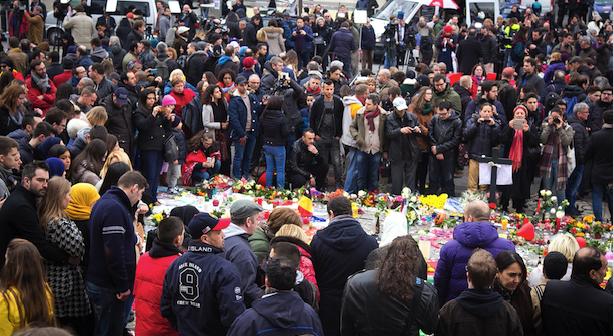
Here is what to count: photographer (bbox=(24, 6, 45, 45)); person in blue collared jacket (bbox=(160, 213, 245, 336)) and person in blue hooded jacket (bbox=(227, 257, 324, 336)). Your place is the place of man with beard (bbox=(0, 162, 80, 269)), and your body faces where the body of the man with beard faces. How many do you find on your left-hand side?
1

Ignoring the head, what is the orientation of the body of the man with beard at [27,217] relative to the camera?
to the viewer's right

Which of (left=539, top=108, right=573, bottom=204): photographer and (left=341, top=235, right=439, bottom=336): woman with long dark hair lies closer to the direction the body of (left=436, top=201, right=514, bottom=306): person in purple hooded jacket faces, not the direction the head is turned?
the photographer

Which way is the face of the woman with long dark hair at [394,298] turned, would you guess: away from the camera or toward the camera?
away from the camera

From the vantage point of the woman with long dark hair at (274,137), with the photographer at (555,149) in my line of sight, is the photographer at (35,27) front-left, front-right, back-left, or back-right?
back-left

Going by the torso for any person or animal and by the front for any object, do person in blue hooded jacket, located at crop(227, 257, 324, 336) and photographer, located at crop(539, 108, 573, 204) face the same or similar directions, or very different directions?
very different directions

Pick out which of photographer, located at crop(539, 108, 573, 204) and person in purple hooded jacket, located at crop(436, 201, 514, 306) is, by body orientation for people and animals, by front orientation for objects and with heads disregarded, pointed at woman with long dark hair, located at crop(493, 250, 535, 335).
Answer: the photographer

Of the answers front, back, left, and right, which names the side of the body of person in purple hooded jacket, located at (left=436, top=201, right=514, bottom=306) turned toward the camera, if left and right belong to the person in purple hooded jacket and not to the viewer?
back

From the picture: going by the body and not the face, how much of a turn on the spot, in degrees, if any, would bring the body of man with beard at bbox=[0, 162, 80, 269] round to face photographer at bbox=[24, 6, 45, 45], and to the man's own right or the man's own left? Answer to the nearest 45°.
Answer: approximately 90° to the man's own left

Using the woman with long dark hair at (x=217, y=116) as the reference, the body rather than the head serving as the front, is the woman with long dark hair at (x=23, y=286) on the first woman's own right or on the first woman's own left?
on the first woman's own right

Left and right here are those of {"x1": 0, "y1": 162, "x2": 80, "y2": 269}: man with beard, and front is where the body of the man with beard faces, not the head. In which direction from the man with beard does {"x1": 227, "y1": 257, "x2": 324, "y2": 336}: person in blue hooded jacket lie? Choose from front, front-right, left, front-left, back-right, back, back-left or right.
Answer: front-right

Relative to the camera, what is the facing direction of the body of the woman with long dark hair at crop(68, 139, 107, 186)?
to the viewer's right
